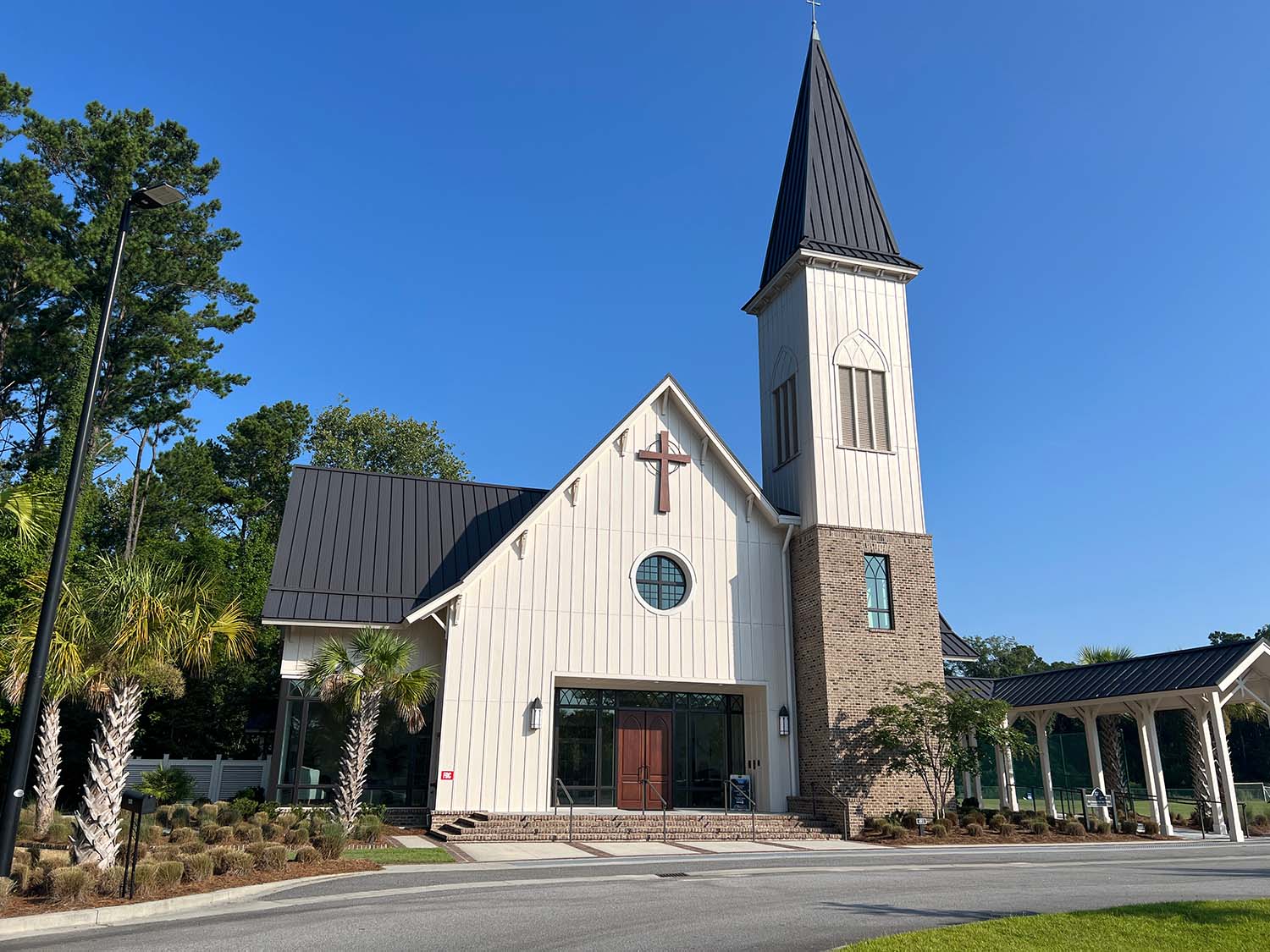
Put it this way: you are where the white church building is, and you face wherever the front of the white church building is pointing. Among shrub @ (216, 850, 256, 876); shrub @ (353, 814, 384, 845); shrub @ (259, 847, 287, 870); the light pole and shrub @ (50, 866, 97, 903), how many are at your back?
0

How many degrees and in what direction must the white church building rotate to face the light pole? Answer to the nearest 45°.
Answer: approximately 45° to its right

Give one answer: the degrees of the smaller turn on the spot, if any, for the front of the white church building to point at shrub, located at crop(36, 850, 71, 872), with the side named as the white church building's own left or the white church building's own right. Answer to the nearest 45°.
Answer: approximately 45° to the white church building's own right

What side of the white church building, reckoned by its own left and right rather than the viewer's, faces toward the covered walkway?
left

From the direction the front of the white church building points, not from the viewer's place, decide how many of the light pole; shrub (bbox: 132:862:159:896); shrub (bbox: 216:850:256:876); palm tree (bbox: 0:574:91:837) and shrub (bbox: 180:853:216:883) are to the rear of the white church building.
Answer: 0

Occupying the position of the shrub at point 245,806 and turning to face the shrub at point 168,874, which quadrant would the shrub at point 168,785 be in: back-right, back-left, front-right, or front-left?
back-right

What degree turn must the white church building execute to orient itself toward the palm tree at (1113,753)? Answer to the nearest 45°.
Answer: approximately 90° to its left

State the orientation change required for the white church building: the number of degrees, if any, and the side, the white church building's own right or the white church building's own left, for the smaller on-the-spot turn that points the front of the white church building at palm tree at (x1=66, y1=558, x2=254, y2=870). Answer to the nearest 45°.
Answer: approximately 45° to the white church building's own right

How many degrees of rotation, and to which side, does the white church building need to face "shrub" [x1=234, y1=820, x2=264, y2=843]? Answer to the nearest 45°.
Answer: approximately 45° to its right

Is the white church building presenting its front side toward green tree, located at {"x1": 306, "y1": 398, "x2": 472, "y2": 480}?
no

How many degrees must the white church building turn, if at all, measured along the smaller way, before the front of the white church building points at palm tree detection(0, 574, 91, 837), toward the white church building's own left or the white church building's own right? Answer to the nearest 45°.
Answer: approximately 45° to the white church building's own right

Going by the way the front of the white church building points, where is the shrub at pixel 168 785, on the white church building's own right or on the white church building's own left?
on the white church building's own right

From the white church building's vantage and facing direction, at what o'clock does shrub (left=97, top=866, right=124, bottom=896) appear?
The shrub is roughly at 1 o'clock from the white church building.

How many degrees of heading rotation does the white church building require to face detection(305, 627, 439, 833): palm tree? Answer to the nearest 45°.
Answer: approximately 45° to its right

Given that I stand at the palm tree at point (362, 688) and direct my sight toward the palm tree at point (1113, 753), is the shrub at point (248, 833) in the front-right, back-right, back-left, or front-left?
back-right

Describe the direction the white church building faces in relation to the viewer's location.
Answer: facing the viewer

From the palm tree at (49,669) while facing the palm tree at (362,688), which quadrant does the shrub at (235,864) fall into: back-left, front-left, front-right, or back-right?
front-right
